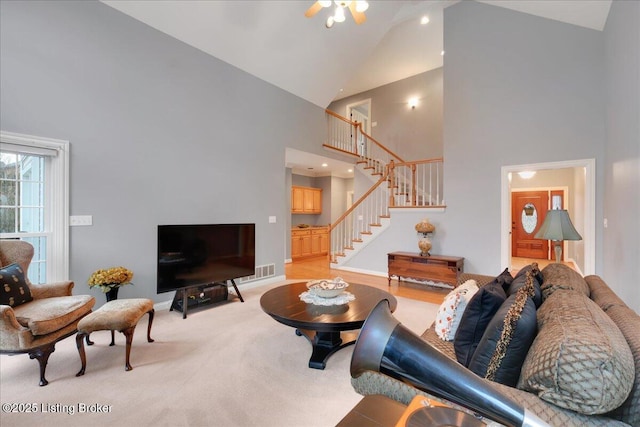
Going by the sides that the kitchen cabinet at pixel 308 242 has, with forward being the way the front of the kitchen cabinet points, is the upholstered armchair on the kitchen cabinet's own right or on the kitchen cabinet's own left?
on the kitchen cabinet's own right

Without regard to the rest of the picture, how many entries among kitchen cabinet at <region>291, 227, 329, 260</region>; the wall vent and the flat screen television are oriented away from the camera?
0

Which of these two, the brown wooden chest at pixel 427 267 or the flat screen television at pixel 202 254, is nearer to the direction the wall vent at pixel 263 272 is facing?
the brown wooden chest

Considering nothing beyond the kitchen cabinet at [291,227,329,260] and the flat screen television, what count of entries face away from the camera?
0

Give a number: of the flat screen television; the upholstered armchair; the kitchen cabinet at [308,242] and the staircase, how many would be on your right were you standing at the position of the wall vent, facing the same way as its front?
2

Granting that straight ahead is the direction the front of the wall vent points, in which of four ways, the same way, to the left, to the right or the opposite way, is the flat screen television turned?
the same way

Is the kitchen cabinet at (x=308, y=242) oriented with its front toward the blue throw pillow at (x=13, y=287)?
no

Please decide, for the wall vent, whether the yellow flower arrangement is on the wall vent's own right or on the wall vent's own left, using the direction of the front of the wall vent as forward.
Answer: on the wall vent's own right

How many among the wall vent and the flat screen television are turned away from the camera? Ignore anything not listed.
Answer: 0

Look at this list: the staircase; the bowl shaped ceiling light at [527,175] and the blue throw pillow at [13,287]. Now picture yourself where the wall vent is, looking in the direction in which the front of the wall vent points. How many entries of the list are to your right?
1

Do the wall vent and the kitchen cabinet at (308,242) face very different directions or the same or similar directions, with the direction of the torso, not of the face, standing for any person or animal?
same or similar directions

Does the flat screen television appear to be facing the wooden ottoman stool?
no

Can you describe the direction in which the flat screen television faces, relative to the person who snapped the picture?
facing the viewer and to the right of the viewer

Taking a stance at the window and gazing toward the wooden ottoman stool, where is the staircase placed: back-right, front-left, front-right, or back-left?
front-left

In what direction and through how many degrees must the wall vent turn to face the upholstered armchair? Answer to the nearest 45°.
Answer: approximately 90° to its right

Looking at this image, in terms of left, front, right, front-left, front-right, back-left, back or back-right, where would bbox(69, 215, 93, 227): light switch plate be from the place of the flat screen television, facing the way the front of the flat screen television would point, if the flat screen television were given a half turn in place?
front-left

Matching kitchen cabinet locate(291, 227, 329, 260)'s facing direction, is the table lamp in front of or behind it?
in front

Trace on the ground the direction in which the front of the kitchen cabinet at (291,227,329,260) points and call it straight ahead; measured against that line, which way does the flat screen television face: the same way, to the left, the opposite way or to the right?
the same way

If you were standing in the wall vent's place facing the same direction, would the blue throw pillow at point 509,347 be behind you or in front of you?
in front
